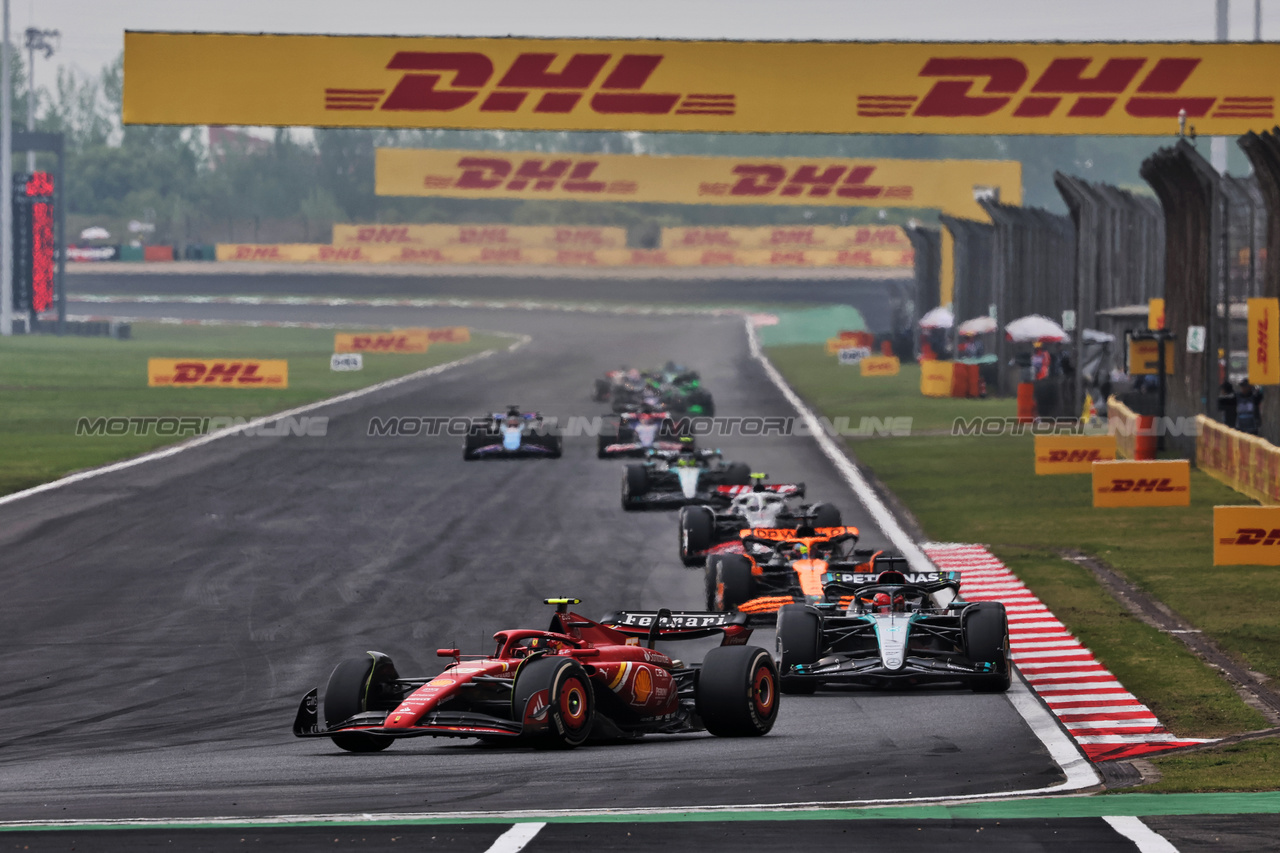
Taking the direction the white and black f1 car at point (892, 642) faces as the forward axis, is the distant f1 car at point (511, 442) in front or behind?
behind

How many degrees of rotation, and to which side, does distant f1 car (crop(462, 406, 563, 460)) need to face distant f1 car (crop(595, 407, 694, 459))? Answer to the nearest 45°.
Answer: approximately 90° to its left

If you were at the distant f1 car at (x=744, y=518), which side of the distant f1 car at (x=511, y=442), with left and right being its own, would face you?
front

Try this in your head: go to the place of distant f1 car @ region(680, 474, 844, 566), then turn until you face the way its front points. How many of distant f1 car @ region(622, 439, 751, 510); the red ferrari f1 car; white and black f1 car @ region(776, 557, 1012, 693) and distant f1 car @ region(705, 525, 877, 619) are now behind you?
1

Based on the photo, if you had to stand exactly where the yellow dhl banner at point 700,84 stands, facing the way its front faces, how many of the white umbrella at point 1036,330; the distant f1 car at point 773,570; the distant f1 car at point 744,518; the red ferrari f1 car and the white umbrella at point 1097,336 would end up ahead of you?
3

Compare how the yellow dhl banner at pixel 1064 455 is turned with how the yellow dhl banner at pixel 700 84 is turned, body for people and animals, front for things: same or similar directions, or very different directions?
same or similar directions

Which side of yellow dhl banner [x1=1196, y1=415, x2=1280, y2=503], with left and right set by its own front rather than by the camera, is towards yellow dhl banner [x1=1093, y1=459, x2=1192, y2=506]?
front

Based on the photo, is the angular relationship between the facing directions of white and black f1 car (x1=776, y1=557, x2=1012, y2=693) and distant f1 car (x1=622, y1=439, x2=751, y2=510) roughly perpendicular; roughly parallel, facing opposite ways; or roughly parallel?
roughly parallel

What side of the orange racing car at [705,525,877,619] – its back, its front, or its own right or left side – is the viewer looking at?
front

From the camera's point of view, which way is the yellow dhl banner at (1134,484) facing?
toward the camera

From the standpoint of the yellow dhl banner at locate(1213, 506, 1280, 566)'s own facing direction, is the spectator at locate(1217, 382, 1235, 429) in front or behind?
behind

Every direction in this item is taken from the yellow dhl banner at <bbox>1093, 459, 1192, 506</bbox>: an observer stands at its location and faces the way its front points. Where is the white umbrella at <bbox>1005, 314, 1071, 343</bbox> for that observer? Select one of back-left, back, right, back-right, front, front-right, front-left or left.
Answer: back

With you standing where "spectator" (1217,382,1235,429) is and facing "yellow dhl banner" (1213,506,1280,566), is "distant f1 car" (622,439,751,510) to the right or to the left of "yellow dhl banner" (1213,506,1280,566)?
right

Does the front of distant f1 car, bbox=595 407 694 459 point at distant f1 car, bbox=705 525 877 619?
yes
